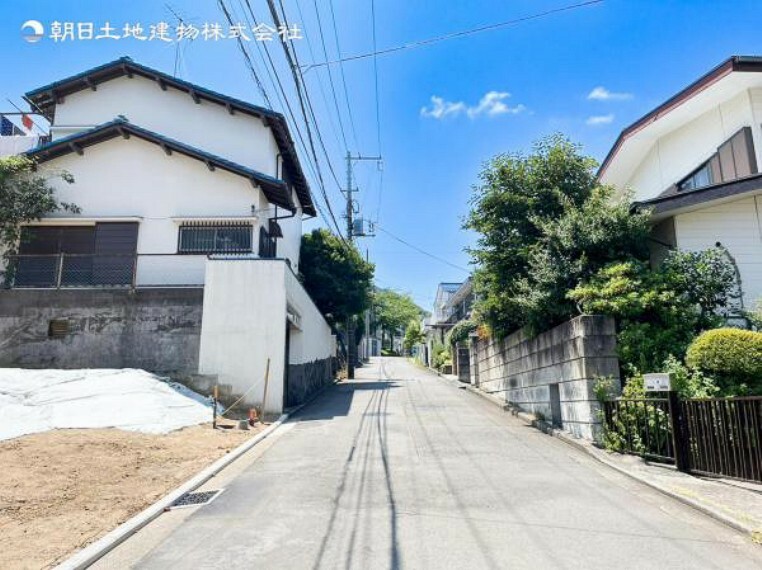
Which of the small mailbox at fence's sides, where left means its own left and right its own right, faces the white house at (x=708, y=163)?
back

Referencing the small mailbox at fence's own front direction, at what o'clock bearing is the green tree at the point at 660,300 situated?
The green tree is roughly at 6 o'clock from the small mailbox at fence.

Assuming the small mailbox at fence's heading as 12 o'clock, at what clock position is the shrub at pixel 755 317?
The shrub is roughly at 7 o'clock from the small mailbox at fence.

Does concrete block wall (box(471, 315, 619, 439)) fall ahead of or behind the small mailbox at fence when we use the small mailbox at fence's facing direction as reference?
behind

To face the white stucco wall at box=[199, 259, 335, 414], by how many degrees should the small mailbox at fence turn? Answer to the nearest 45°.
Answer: approximately 90° to its right

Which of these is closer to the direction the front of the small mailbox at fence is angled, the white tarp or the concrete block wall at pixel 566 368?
the white tarp
